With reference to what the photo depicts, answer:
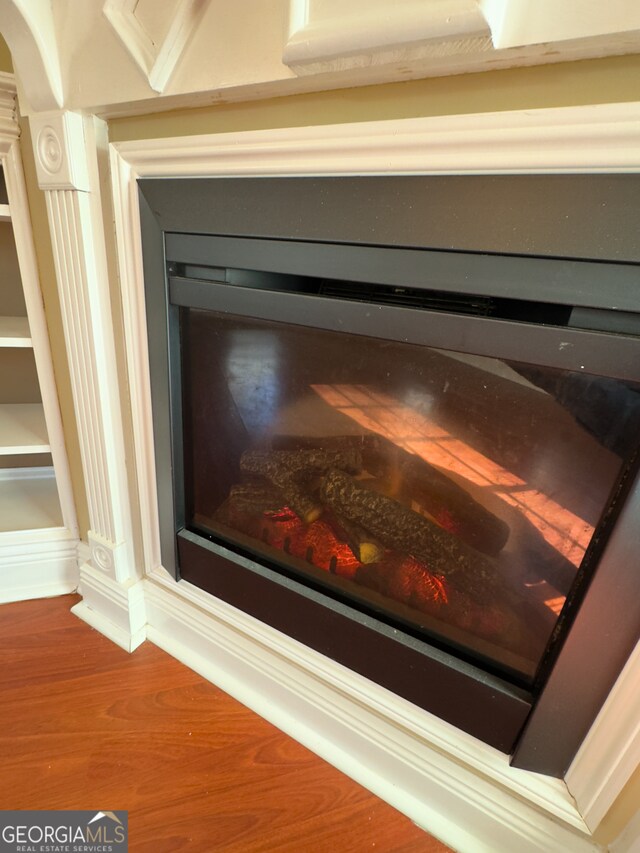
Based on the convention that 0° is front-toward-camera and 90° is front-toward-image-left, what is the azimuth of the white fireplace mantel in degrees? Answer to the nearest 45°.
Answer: approximately 45°

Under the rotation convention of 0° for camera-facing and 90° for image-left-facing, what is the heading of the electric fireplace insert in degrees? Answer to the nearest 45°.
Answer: approximately 45°
